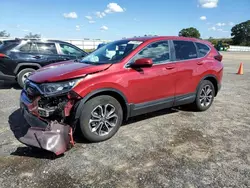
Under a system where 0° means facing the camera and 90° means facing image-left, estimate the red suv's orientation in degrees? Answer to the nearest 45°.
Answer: approximately 45°

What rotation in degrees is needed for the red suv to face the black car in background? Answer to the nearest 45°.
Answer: approximately 90° to its right
